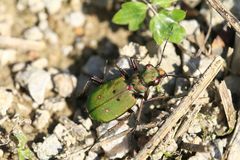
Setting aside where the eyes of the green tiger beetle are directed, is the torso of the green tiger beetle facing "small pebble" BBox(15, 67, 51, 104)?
no

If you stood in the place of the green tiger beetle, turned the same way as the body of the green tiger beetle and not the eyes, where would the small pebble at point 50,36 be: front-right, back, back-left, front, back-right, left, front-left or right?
left

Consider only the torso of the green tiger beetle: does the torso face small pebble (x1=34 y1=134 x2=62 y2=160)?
no

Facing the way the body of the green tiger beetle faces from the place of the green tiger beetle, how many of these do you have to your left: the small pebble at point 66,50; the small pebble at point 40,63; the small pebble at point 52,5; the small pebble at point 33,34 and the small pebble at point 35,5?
5

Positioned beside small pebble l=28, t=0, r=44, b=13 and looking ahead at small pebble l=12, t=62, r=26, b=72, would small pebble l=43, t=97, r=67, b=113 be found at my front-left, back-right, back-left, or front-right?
front-left

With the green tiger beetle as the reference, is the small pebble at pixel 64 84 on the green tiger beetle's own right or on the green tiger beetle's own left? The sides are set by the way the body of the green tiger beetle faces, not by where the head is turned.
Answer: on the green tiger beetle's own left

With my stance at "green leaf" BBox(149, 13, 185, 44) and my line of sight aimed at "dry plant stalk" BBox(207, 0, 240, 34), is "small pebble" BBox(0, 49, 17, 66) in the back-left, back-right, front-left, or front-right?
back-right

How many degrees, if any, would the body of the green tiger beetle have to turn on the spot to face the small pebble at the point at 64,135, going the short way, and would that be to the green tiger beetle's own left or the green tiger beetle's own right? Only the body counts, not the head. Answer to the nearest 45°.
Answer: approximately 135° to the green tiger beetle's own left

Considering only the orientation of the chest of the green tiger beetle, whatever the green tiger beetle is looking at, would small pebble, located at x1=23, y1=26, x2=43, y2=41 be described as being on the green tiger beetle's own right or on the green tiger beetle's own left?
on the green tiger beetle's own left

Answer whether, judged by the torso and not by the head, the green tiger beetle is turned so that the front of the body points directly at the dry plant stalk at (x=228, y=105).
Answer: no

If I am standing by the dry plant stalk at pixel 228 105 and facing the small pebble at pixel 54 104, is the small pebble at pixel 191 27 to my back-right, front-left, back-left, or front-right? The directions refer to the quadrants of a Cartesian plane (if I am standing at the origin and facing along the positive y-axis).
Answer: front-right

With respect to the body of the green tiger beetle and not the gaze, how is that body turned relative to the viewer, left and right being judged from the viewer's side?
facing away from the viewer and to the right of the viewer

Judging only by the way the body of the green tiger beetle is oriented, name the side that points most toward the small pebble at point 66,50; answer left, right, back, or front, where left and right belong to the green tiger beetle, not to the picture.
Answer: left

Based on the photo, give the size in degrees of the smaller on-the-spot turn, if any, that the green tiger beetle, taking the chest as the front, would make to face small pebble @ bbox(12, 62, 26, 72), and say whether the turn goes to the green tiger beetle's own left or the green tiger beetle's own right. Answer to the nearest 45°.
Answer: approximately 90° to the green tiger beetle's own left

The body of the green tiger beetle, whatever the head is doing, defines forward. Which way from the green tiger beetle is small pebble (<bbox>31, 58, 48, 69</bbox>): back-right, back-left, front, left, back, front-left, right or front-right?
left

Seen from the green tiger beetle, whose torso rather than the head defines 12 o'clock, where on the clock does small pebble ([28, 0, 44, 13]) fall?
The small pebble is roughly at 9 o'clock from the green tiger beetle.

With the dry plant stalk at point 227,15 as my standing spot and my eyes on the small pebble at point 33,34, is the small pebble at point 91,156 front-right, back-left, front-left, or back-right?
front-left

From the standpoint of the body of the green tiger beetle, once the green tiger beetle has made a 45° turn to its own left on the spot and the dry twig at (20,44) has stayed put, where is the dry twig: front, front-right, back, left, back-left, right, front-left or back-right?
front-left
